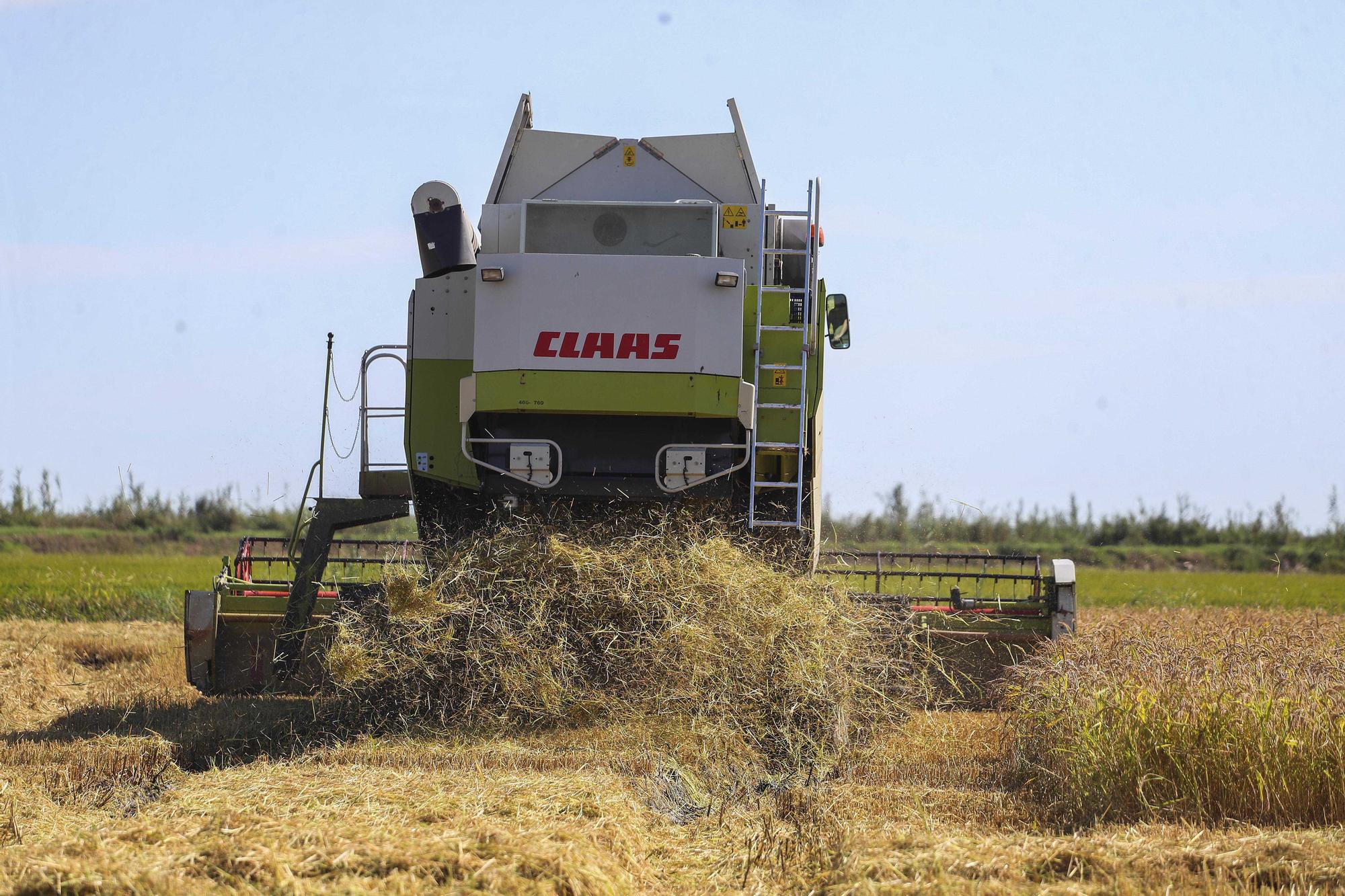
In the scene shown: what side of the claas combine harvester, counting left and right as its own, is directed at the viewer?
back
